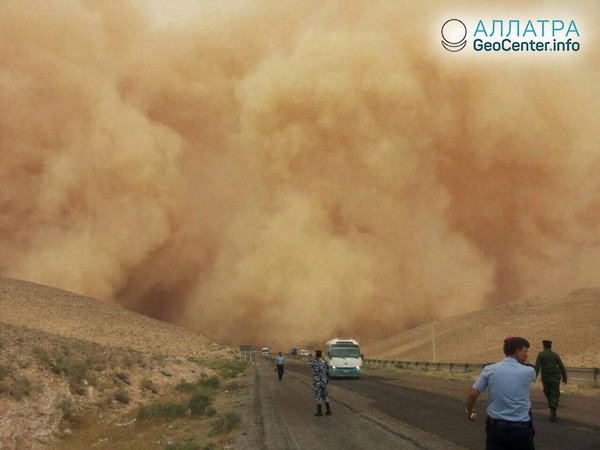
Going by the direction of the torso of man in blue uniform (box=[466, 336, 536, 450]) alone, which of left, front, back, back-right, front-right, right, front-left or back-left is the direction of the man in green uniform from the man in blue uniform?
front

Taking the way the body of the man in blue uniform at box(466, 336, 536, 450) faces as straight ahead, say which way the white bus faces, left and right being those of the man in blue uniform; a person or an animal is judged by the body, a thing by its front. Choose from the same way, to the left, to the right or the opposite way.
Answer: the opposite way

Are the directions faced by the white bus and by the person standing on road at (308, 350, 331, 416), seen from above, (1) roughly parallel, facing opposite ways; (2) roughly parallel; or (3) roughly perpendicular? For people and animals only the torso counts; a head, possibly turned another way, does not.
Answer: roughly parallel, facing opposite ways

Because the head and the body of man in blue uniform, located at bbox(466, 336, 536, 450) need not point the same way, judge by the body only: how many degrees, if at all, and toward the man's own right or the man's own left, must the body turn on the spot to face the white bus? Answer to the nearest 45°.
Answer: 0° — they already face it

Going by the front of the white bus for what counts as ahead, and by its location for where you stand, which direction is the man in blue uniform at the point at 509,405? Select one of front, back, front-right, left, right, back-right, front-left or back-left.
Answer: front

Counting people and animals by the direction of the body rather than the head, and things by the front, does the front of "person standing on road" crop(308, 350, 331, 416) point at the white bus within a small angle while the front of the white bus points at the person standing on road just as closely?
yes

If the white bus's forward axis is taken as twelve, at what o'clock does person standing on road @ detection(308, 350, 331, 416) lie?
The person standing on road is roughly at 12 o'clock from the white bus.

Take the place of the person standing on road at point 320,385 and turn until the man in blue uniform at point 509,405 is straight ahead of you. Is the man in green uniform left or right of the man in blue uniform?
left

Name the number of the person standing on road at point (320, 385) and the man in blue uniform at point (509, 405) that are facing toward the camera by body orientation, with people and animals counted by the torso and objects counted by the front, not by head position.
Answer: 0

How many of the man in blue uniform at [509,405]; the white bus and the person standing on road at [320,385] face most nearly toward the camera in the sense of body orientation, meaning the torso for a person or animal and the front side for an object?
1

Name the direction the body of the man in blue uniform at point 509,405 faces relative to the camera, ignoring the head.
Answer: away from the camera

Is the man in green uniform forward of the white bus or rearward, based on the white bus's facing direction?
forward

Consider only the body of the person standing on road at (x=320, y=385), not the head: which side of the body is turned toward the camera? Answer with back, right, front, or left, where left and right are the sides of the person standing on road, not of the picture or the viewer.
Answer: back

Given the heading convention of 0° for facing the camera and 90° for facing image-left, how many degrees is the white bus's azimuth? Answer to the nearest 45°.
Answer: approximately 0°

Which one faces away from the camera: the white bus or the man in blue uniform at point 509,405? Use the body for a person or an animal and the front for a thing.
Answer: the man in blue uniform

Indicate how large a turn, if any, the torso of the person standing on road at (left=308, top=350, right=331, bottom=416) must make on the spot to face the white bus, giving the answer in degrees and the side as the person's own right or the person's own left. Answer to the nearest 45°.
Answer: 0° — they already face it
